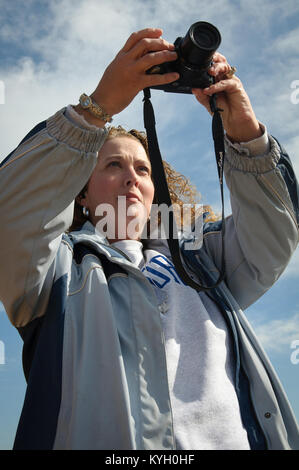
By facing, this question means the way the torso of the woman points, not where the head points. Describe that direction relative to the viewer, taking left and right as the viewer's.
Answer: facing the viewer and to the right of the viewer
